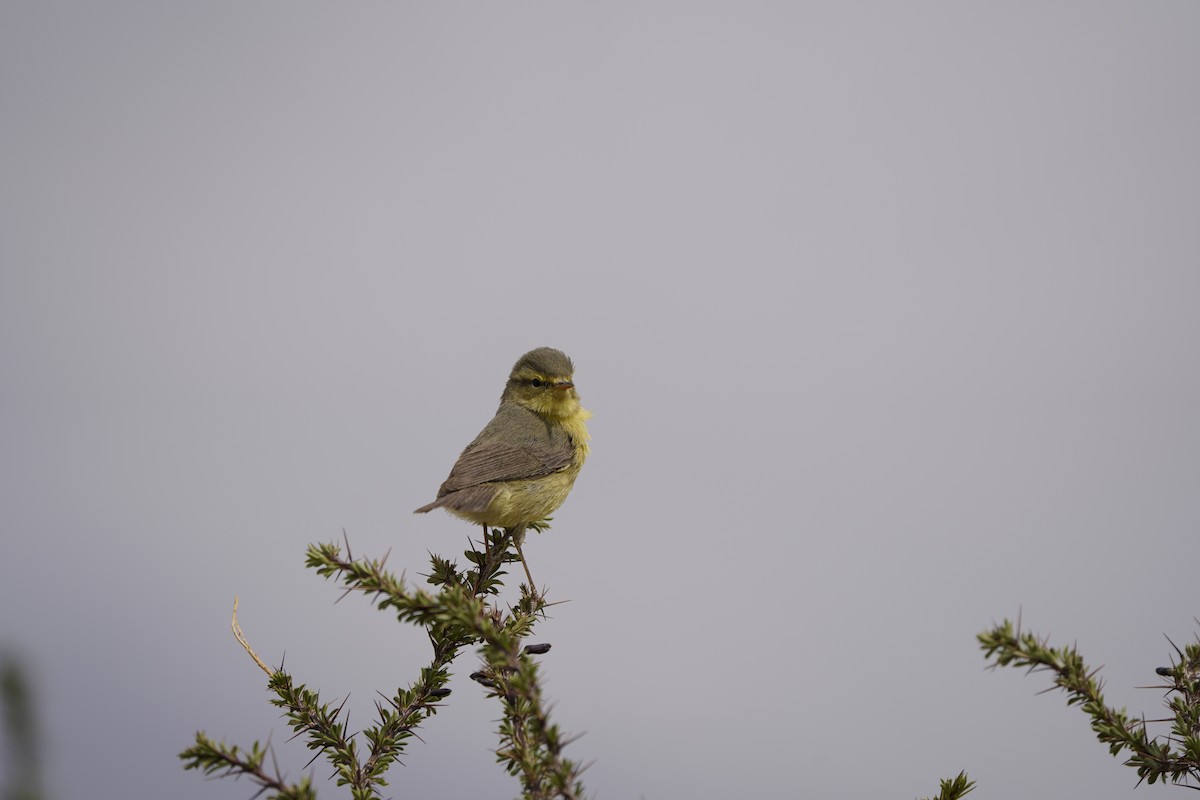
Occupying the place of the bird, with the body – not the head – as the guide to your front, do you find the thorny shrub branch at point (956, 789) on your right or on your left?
on your right

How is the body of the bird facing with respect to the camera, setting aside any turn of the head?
to the viewer's right
